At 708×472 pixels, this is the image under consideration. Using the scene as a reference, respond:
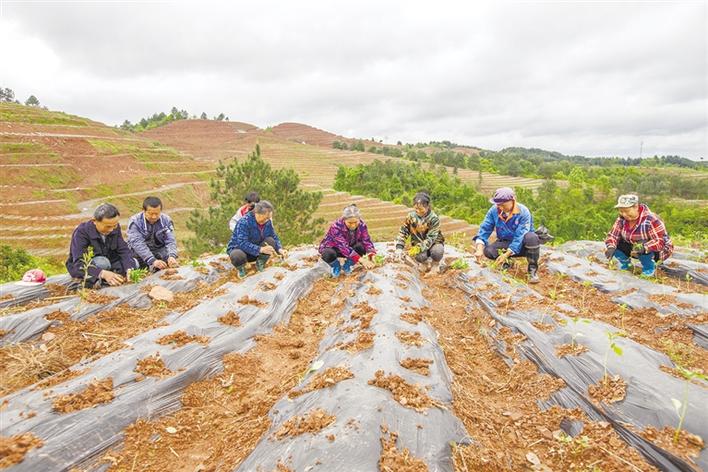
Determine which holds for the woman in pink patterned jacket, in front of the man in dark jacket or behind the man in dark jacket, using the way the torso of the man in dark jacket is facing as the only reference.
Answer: in front

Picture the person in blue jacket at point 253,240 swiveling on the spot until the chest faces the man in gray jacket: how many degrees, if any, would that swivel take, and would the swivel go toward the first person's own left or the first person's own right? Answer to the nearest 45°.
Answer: approximately 135° to the first person's own right

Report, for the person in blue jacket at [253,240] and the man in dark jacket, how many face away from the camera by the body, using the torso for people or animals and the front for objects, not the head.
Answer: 0

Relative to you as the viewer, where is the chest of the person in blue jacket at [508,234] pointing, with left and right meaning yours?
facing the viewer and to the left of the viewer

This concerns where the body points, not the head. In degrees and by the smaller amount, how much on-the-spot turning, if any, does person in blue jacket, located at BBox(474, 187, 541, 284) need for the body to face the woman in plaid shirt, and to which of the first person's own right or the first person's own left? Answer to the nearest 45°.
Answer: approximately 135° to the first person's own left

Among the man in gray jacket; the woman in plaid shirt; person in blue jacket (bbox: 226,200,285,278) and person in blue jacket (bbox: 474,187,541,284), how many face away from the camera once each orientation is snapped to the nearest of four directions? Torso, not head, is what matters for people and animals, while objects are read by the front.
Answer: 0

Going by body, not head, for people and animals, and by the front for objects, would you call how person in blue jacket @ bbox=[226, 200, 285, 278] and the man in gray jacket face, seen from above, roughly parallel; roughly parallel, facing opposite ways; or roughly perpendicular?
roughly parallel

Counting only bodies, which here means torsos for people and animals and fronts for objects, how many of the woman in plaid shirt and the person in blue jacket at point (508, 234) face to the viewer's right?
0

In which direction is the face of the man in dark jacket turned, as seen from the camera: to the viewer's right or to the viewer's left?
to the viewer's right

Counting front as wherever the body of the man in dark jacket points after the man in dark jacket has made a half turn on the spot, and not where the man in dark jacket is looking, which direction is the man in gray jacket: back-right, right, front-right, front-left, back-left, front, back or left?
right

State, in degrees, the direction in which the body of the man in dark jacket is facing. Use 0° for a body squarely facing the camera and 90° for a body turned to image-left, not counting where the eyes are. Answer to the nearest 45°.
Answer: approximately 315°

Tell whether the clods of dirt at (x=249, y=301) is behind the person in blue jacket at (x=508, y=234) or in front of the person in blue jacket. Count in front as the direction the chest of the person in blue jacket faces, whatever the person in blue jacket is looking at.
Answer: in front

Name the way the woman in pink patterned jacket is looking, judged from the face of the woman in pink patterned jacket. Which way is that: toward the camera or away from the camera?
toward the camera

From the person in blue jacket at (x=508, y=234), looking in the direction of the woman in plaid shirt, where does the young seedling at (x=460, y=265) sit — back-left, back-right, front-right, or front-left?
back-right

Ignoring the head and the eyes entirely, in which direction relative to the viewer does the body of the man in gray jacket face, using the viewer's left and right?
facing the viewer and to the right of the viewer
